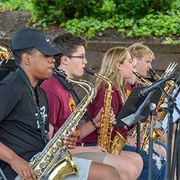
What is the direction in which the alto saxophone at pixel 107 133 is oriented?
to the viewer's right

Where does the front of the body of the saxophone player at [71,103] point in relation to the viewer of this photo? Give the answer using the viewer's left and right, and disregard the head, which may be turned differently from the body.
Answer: facing to the right of the viewer

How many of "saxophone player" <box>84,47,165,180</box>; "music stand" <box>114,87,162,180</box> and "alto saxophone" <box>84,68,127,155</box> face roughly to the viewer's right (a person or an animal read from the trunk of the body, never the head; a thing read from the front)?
2

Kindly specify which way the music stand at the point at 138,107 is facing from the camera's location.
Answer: facing to the left of the viewer

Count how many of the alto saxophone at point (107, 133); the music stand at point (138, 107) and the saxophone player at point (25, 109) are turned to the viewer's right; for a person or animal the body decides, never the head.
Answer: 2

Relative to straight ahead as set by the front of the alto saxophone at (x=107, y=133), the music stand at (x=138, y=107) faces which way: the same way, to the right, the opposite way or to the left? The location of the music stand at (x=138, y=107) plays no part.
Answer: the opposite way

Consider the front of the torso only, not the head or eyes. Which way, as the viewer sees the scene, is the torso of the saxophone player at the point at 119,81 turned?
to the viewer's right

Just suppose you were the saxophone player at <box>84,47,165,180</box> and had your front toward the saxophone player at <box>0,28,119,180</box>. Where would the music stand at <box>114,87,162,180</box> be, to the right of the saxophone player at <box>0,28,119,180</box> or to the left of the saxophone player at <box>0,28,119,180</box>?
left

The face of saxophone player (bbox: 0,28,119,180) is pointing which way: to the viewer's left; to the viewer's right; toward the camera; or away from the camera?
to the viewer's right

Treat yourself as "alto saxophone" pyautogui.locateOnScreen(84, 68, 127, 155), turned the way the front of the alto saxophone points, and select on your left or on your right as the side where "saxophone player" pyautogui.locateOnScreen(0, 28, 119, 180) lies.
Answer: on your right

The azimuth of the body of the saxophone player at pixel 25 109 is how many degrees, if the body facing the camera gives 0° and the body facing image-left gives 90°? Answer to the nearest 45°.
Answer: approximately 270°

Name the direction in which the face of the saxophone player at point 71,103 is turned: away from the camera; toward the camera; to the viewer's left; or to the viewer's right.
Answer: to the viewer's right

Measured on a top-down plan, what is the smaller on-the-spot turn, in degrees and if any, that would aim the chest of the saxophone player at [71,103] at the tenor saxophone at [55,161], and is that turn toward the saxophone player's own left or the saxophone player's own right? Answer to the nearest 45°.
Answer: approximately 90° to the saxophone player's own right

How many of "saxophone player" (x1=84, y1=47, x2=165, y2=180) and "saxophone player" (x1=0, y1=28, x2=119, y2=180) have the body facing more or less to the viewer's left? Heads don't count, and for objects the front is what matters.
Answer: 0
